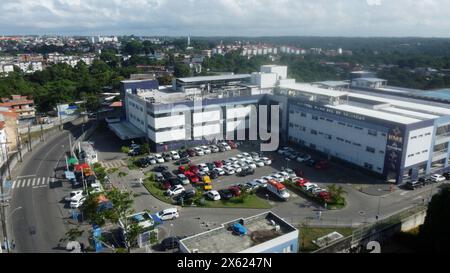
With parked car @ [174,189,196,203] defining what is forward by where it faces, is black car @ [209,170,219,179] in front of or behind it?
behind

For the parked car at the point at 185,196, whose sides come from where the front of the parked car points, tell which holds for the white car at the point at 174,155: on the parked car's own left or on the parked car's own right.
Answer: on the parked car's own right

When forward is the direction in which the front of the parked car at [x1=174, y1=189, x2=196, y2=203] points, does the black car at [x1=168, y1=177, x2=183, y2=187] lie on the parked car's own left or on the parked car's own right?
on the parked car's own right

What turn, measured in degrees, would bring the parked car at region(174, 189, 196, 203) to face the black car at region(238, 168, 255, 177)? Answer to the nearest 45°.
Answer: approximately 180°

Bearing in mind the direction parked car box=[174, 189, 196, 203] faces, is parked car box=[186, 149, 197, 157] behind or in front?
behind

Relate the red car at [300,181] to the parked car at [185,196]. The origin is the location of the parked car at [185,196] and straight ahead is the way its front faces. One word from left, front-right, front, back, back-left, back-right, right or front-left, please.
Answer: back-left

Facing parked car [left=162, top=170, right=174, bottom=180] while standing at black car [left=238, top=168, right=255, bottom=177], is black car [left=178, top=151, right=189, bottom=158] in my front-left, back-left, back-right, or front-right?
front-right
